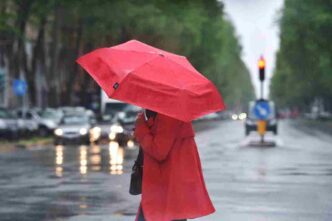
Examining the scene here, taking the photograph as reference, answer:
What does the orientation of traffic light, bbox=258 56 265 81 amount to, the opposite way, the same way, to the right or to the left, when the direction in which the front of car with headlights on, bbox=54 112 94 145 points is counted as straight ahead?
the same way

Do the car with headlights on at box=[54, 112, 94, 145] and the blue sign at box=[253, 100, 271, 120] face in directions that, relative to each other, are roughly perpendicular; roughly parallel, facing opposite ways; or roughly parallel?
roughly parallel

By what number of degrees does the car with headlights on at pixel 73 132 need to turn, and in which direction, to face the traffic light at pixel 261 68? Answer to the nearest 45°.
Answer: approximately 45° to its left

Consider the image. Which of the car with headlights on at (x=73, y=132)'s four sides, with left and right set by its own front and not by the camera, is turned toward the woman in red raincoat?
front

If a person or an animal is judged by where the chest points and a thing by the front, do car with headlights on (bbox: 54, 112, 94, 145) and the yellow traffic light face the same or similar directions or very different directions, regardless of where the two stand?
same or similar directions

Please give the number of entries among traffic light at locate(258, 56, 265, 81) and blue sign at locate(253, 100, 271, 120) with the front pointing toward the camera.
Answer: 2

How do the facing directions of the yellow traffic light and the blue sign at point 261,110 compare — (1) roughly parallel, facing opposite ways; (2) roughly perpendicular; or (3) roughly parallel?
roughly parallel

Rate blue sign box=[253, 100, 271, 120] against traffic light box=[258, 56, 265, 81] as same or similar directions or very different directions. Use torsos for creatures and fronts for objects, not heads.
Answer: same or similar directions

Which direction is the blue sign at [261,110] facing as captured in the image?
toward the camera

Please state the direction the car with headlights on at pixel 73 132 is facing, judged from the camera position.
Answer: facing the viewer

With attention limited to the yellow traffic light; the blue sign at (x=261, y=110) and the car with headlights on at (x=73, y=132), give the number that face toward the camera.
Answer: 3

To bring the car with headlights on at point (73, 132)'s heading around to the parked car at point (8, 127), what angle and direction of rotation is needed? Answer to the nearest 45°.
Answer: approximately 135° to its right

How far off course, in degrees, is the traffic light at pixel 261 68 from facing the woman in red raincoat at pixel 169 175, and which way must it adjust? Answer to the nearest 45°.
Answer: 0° — it already faces them

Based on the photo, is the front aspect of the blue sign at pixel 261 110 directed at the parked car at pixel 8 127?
no

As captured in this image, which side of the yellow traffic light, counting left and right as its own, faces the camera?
front

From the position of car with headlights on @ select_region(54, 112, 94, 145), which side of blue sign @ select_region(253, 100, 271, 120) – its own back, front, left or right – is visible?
right
